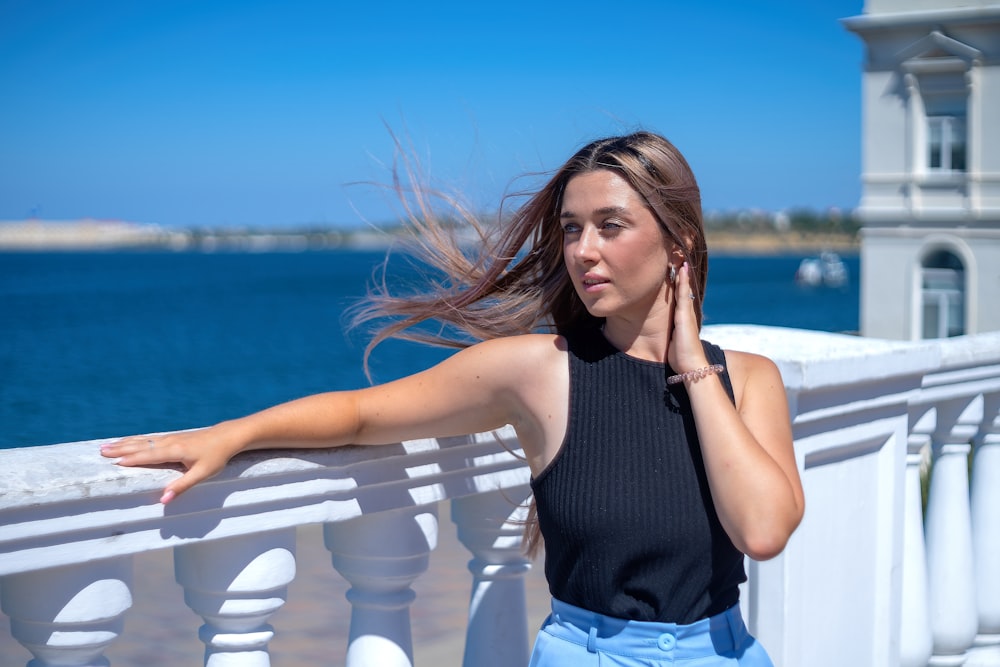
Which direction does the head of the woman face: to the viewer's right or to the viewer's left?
to the viewer's left

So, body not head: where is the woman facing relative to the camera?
toward the camera

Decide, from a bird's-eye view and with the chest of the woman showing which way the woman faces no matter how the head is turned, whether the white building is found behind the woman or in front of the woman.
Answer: behind
